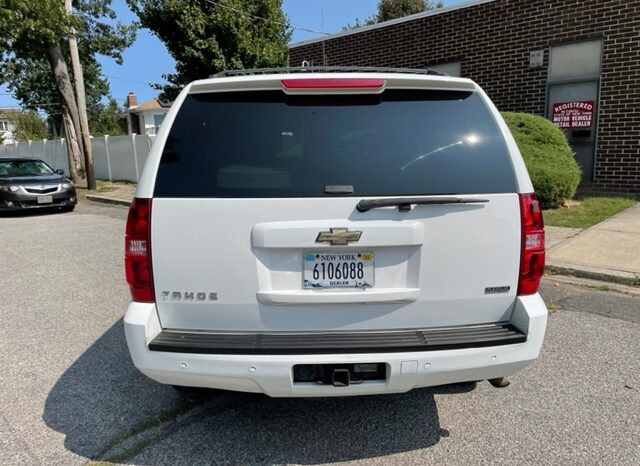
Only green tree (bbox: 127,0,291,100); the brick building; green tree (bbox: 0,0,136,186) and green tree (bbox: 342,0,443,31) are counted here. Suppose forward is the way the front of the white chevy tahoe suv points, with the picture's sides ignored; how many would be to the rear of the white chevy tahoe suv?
0

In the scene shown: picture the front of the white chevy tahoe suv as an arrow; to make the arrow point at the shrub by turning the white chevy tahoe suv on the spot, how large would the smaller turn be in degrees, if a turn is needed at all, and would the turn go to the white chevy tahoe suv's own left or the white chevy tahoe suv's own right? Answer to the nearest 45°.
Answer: approximately 45° to the white chevy tahoe suv's own right

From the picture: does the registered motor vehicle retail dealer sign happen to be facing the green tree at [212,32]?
no

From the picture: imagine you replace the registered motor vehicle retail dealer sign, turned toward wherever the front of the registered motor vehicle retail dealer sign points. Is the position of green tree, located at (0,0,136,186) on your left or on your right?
on your right

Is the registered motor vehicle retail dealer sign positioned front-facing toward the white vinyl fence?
no

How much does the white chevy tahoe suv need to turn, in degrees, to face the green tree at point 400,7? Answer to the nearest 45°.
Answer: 0° — it already faces it

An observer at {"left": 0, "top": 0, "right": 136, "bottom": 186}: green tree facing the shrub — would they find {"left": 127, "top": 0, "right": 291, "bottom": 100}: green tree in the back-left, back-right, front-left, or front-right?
front-left

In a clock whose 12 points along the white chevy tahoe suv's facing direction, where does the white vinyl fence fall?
The white vinyl fence is roughly at 11 o'clock from the white chevy tahoe suv.

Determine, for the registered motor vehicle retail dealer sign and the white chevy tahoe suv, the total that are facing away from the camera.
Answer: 1

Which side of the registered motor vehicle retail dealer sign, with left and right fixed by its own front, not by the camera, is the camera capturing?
front

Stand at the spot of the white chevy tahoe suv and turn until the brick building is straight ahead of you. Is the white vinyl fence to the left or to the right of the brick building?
left

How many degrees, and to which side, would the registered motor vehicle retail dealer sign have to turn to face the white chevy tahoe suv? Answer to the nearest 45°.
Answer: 0° — it already faces it

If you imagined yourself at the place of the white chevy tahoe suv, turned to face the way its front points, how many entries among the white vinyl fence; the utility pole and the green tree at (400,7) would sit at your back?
0

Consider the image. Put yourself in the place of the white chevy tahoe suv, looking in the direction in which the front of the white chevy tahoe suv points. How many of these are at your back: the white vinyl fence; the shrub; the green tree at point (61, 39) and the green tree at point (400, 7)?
0

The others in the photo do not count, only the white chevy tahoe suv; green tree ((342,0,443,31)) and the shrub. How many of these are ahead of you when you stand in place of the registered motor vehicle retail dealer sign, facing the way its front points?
2

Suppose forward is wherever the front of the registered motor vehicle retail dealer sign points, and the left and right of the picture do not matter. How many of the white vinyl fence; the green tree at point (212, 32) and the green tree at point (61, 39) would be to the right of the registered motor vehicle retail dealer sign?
3

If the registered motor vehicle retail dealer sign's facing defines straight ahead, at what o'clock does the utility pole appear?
The utility pole is roughly at 3 o'clock from the registered motor vehicle retail dealer sign.

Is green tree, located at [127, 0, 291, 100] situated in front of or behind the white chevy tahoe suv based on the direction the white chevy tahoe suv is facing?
in front

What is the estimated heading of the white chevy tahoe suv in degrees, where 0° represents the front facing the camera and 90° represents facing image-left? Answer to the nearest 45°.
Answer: approximately 180°

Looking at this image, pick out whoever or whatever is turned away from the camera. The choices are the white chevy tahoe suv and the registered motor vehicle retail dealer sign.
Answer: the white chevy tahoe suv

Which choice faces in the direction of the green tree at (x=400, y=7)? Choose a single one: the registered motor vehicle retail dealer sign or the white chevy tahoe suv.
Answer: the white chevy tahoe suv
